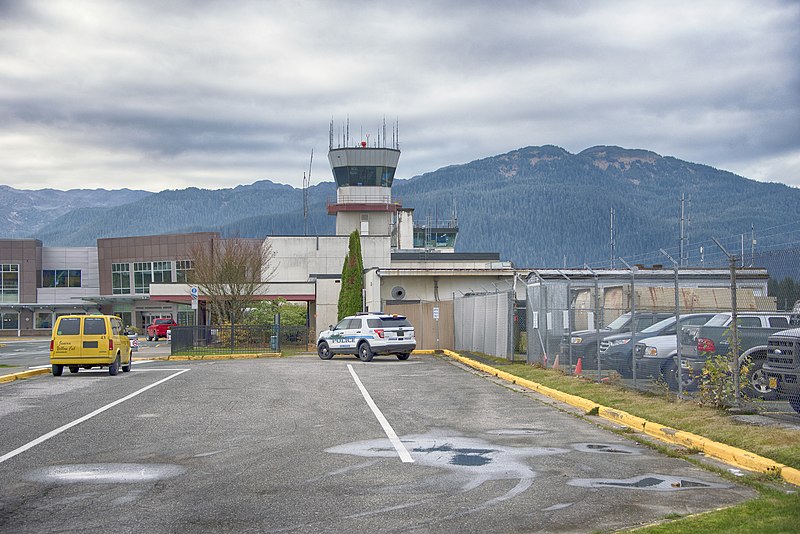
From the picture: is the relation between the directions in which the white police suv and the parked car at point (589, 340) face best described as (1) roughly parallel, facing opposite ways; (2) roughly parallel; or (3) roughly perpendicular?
roughly perpendicular

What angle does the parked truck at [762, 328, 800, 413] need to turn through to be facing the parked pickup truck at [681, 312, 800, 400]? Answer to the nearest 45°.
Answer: approximately 135° to its right

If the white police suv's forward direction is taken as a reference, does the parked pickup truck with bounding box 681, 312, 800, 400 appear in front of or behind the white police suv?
behind

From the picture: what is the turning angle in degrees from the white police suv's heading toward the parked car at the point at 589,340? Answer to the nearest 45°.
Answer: approximately 180°

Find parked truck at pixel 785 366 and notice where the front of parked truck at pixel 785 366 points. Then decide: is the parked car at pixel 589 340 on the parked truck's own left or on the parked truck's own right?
on the parked truck's own right

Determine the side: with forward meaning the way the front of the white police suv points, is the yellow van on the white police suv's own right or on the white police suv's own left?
on the white police suv's own left

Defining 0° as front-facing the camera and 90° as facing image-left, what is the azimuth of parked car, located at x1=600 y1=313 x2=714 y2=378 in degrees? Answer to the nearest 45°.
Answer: approximately 45°

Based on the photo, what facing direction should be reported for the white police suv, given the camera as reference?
facing away from the viewer and to the left of the viewer

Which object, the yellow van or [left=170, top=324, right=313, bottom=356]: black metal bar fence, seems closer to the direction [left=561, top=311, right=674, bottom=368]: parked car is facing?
the yellow van

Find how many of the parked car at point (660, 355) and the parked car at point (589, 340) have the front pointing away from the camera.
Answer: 0

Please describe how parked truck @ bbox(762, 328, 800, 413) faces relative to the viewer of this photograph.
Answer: facing the viewer and to the left of the viewer

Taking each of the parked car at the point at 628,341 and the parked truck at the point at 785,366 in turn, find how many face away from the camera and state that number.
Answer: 0
